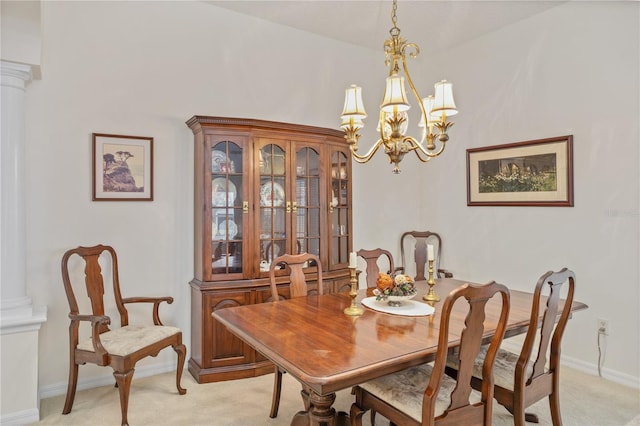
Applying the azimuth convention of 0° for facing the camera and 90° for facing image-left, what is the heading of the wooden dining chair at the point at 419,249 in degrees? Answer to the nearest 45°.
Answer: approximately 0°

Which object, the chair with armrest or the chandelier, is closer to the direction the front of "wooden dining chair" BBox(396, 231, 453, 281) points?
the chandelier

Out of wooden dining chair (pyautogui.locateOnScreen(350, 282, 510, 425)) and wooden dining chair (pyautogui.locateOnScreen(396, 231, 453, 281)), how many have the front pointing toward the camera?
1

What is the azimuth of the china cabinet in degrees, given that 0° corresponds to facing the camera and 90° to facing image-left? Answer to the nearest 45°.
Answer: approximately 315°

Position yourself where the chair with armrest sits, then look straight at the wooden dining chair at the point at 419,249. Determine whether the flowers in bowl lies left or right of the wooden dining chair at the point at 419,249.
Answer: right
